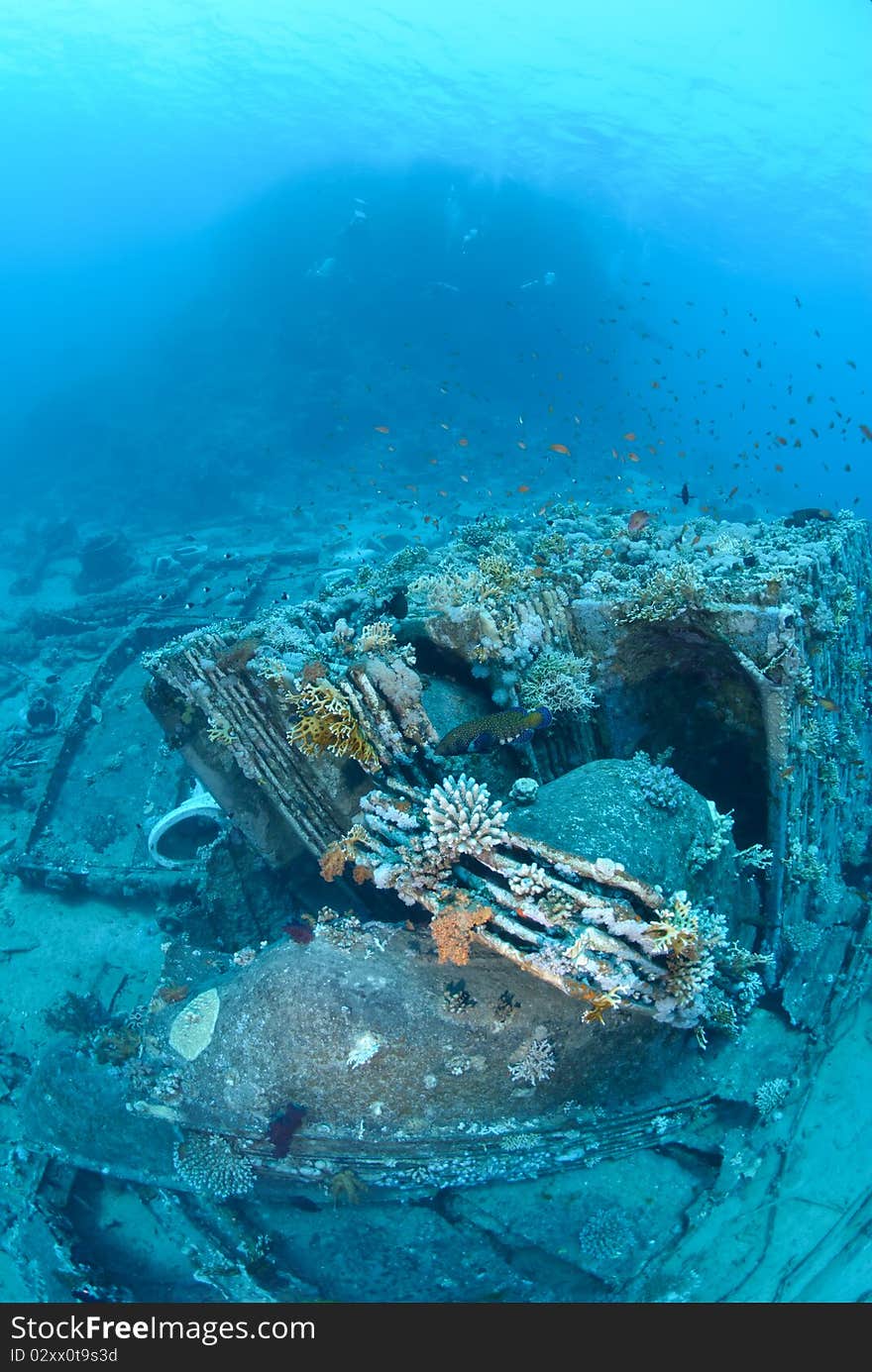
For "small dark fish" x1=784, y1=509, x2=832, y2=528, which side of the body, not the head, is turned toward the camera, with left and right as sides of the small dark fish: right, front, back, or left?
left

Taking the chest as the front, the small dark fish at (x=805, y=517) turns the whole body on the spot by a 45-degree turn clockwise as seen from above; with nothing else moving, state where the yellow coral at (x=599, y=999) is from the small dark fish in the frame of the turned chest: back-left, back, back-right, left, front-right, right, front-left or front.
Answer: back-left

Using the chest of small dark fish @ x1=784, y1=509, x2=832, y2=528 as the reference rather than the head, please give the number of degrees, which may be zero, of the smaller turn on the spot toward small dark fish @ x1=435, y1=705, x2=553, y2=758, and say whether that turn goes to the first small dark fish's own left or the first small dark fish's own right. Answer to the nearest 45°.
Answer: approximately 90° to the first small dark fish's own left

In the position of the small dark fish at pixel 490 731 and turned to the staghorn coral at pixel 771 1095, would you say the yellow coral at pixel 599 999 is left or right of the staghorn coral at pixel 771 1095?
right
